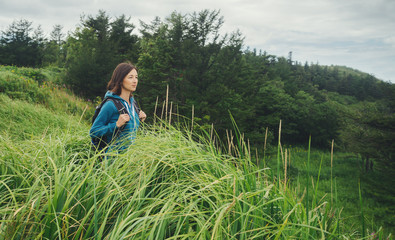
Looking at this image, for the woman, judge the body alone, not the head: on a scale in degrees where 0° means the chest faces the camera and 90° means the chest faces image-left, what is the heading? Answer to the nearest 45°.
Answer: approximately 315°

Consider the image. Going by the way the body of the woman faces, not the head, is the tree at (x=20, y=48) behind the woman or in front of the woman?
behind
